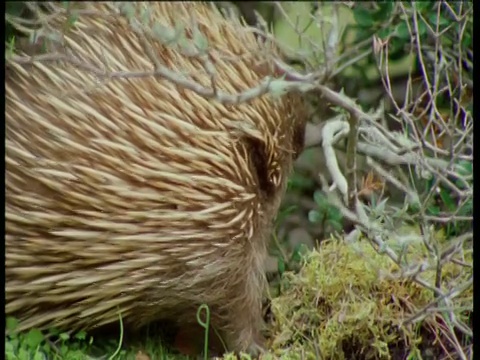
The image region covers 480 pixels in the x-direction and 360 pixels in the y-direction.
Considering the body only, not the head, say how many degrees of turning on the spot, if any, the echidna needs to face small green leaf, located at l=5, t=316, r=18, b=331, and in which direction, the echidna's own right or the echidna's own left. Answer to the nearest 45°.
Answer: approximately 180°

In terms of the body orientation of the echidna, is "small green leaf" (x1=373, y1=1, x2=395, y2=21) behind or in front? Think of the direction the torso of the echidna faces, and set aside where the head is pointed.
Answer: in front

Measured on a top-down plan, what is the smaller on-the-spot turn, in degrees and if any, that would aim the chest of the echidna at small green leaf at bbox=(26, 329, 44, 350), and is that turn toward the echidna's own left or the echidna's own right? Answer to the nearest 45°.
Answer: approximately 180°

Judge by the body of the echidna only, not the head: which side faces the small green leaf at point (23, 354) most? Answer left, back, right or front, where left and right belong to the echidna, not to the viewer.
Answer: back

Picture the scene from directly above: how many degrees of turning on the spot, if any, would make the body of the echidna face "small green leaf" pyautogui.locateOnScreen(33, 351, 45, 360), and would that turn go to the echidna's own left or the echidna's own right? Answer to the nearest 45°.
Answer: approximately 180°

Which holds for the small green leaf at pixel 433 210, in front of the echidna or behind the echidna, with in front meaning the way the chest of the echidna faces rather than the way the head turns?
in front

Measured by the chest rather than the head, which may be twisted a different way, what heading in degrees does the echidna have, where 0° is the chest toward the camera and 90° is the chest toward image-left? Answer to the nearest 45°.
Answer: approximately 270°

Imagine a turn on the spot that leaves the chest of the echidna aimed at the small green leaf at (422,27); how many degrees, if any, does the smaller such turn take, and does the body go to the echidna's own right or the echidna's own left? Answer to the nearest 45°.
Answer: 0° — it already faces it

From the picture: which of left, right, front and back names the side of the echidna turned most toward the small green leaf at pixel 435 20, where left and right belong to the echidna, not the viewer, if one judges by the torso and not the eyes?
front
